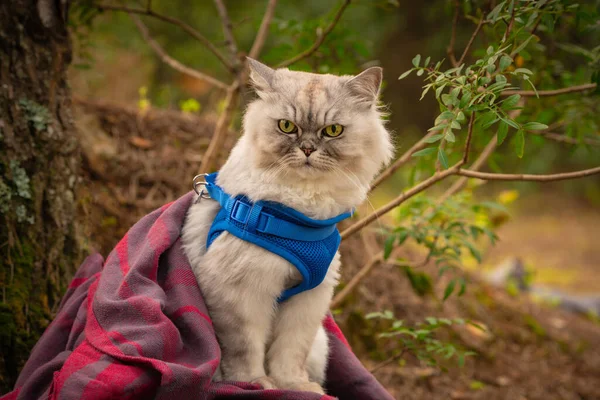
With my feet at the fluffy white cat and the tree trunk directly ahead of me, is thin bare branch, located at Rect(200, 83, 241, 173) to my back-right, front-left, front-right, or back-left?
front-right

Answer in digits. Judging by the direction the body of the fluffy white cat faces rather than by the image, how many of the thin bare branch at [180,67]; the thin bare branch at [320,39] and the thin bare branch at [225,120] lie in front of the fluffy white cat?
0

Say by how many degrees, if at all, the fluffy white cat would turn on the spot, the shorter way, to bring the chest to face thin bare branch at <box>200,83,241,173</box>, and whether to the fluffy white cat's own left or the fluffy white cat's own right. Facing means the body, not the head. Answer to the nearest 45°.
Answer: approximately 180°

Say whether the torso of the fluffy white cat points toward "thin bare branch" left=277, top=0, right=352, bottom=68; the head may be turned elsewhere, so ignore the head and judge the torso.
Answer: no

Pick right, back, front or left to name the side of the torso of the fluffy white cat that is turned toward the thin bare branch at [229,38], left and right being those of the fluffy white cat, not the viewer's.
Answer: back

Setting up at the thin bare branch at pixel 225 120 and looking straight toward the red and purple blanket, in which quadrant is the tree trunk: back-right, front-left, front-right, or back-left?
front-right

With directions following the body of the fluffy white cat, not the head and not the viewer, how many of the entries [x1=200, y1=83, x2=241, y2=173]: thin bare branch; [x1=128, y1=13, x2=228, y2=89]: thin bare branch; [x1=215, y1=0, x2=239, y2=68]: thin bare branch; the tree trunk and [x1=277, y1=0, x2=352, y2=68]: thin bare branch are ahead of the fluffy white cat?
0

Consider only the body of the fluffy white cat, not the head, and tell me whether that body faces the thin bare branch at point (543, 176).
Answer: no

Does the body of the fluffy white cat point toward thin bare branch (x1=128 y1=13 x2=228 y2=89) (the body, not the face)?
no

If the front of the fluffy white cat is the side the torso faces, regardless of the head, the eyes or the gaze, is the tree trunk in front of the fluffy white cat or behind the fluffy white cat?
behind
